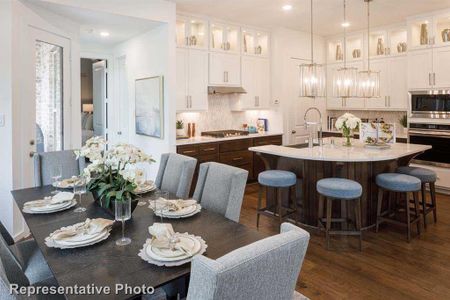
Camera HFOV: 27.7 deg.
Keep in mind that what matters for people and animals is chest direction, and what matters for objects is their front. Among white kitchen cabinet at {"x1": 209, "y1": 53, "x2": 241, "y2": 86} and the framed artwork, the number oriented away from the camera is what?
0

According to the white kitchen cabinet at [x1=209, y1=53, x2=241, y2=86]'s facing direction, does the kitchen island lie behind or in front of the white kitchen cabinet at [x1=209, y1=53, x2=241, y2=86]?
in front

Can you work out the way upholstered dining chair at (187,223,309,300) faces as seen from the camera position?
facing away from the viewer and to the left of the viewer

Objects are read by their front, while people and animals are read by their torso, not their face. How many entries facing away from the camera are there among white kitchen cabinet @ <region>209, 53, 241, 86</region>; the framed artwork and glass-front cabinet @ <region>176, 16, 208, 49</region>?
0

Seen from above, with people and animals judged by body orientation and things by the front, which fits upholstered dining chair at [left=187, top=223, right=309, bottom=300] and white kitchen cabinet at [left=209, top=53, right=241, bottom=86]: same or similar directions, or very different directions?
very different directions

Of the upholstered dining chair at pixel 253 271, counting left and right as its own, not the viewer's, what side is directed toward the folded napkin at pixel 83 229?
front

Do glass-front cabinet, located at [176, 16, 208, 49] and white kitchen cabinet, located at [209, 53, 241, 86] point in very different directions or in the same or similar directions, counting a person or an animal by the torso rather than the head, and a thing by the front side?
same or similar directions

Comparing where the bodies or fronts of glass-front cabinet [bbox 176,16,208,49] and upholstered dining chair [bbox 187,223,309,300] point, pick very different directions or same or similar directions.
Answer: very different directions

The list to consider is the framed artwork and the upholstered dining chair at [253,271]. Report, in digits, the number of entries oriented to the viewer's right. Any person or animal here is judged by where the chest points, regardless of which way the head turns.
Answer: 0

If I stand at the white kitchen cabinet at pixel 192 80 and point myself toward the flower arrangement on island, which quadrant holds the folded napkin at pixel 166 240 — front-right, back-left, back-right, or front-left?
front-right

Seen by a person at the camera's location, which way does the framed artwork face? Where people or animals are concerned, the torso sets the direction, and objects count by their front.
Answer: facing the viewer and to the left of the viewer

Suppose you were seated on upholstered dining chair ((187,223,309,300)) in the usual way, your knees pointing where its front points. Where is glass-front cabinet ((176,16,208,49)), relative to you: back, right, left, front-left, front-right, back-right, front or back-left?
front-right

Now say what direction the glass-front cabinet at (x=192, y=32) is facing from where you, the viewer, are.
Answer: facing the viewer and to the right of the viewer
